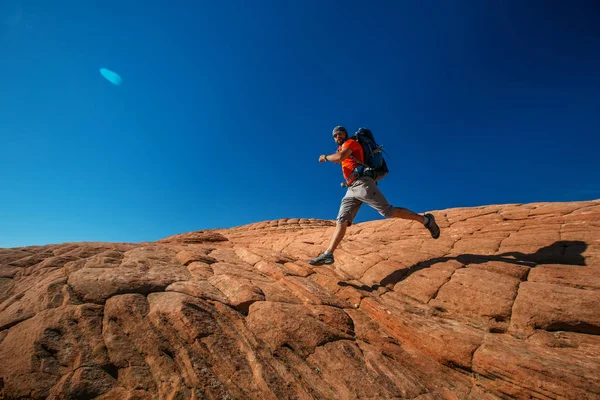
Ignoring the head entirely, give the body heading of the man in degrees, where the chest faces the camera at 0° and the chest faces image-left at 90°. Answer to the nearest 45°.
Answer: approximately 90°
